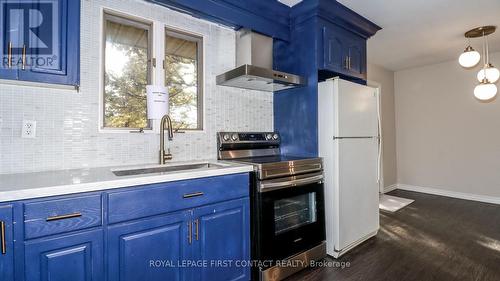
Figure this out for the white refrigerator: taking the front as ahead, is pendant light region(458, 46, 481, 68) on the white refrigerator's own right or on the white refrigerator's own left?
on the white refrigerator's own left

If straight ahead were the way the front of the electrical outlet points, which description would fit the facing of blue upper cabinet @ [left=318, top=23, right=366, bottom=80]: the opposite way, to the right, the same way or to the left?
the same way

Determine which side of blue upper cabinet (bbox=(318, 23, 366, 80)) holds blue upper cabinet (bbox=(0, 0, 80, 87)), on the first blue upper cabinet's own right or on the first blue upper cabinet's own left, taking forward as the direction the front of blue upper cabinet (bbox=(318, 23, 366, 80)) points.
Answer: on the first blue upper cabinet's own right

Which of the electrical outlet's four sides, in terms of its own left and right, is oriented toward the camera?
front

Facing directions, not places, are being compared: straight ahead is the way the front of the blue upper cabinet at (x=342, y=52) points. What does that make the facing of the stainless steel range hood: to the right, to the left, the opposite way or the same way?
the same way

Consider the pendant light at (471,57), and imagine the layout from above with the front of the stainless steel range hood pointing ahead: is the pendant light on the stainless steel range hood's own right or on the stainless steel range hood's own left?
on the stainless steel range hood's own left

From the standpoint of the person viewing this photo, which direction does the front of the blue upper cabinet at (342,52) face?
facing the viewer and to the right of the viewer

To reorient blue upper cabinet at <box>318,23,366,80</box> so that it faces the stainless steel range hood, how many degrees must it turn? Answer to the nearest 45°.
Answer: approximately 90° to its right

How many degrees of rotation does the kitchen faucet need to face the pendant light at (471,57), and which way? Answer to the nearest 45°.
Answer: approximately 45° to its left

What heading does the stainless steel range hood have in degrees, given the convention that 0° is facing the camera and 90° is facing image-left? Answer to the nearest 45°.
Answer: approximately 315°

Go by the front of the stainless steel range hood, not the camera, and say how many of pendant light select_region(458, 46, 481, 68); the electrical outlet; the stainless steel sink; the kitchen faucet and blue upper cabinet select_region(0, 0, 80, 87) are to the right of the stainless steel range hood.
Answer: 4
